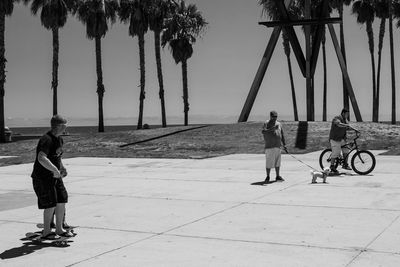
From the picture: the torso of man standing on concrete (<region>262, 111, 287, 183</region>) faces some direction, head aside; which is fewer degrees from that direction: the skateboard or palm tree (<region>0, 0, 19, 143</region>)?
the skateboard

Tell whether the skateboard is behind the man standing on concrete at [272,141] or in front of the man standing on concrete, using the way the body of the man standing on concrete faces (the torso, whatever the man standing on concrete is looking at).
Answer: in front

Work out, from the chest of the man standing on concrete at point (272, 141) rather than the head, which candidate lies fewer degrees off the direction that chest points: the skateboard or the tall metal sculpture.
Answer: the skateboard

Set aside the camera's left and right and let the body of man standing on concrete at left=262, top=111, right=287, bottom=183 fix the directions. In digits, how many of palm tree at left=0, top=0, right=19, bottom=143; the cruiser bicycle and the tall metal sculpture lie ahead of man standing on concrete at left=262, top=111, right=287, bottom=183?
0

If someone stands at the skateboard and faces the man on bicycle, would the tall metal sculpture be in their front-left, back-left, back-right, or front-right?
front-left

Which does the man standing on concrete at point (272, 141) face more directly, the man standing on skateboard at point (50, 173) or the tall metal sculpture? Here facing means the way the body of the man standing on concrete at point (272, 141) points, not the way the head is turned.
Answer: the man standing on skateboard

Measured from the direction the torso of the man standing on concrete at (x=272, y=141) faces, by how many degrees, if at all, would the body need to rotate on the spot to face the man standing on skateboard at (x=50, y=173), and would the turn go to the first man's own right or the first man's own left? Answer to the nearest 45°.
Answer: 0° — they already face them

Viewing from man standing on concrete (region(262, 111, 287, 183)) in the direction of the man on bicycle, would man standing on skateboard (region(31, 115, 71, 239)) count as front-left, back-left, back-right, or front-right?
back-right

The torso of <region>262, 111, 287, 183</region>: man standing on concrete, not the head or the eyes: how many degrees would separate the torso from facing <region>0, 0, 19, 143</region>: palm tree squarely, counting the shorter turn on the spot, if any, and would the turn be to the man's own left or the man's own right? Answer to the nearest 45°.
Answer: approximately 135° to the man's own right

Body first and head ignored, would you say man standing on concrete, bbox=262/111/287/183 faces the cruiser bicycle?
no

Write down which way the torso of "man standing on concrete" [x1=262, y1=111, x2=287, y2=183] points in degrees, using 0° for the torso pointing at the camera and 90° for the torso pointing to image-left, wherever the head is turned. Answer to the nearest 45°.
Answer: approximately 0°

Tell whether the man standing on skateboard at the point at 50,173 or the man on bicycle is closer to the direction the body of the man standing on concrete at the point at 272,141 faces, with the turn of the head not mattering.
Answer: the man standing on skateboard

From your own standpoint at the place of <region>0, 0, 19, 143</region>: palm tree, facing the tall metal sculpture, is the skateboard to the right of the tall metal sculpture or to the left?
right

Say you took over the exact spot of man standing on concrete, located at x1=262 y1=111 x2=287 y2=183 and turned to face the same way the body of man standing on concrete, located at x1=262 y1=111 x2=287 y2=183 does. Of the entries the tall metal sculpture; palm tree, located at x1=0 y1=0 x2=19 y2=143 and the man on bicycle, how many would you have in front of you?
0

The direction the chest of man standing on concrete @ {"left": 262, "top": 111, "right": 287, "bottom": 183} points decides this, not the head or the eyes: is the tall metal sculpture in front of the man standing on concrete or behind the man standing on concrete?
behind

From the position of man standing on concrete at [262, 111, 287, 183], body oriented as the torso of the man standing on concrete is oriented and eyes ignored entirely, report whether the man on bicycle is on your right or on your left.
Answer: on your left

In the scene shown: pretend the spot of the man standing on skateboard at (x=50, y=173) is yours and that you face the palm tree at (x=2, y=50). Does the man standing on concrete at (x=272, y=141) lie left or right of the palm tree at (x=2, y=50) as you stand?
right
